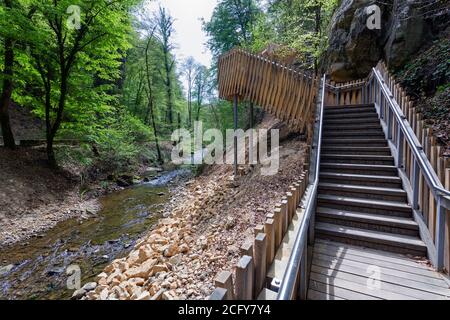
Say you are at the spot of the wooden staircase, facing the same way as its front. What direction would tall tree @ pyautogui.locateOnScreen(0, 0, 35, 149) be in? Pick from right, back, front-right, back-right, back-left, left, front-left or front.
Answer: right

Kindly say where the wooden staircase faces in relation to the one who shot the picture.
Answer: facing the viewer

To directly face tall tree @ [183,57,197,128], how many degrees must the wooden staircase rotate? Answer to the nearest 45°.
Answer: approximately 135° to its right

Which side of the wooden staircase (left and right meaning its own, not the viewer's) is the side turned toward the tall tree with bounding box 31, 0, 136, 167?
right

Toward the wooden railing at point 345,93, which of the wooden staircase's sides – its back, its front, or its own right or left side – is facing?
back

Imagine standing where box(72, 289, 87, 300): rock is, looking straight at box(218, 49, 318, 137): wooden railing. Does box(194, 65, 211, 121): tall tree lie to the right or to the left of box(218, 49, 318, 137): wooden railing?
left
